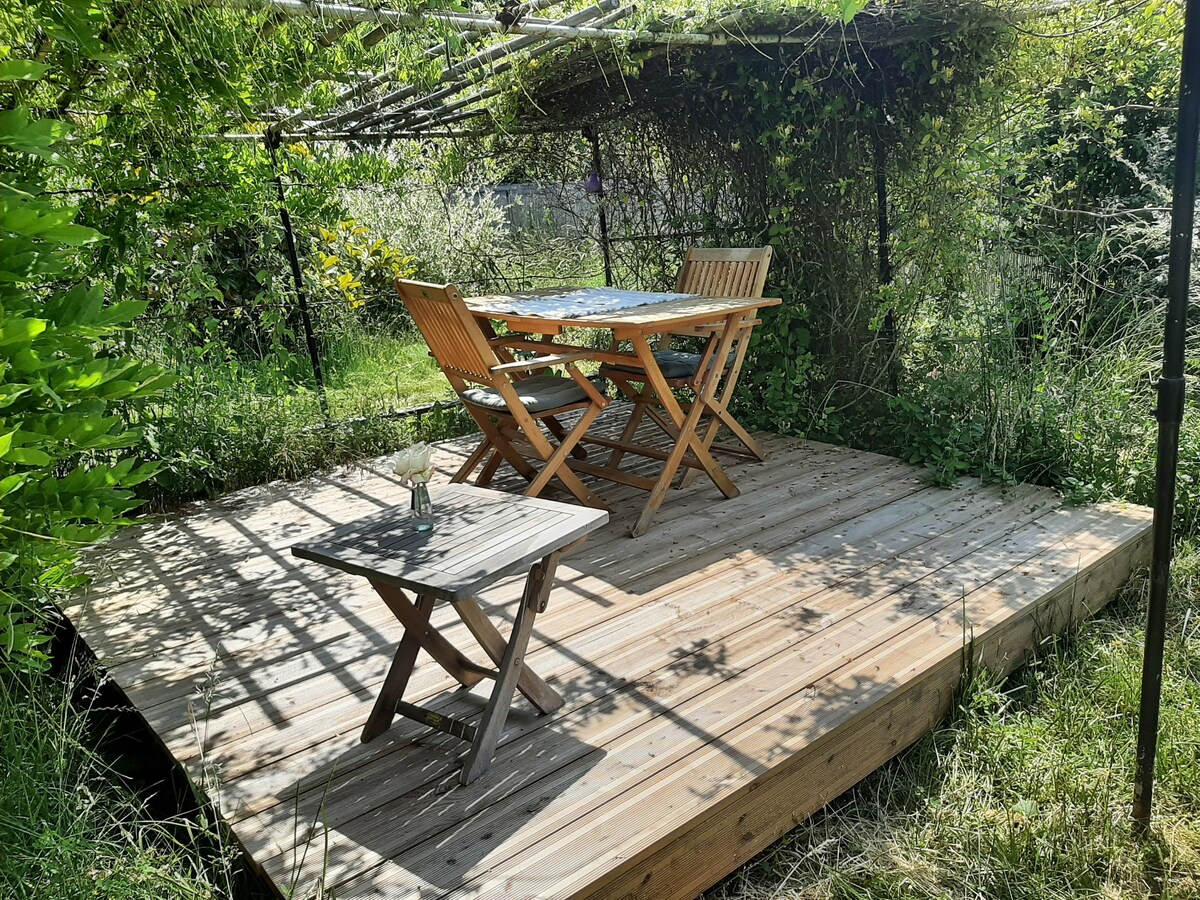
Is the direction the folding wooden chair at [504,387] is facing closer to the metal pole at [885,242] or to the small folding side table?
the metal pole

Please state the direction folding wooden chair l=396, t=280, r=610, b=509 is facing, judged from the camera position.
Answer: facing away from the viewer and to the right of the viewer

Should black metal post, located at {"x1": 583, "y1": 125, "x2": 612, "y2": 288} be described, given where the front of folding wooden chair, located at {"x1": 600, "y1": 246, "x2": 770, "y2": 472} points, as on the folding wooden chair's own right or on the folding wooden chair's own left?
on the folding wooden chair's own right

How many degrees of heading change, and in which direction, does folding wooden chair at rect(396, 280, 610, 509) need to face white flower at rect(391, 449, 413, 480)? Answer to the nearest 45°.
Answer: approximately 135° to its right

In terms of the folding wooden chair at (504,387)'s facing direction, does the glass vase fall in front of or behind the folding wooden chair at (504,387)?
behind

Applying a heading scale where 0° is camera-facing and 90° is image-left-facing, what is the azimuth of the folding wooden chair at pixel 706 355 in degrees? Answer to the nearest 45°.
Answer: approximately 45°

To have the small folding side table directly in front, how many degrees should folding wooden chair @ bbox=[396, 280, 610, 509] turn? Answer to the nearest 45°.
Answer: approximately 135° to its right
